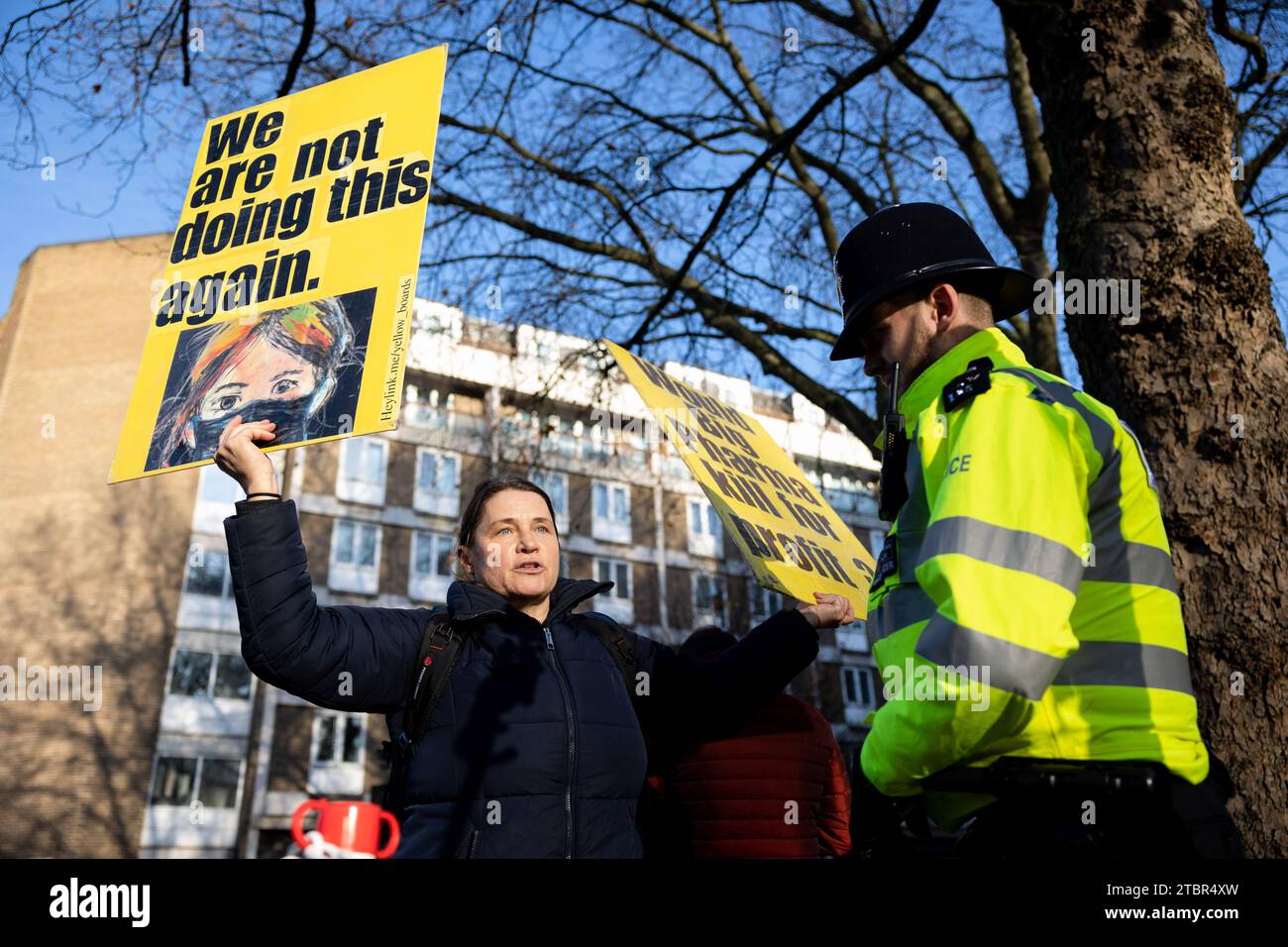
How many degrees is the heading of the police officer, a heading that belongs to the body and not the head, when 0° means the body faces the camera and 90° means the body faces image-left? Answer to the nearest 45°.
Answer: approximately 90°

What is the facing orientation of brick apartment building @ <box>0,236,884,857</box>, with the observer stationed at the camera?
facing the viewer and to the right of the viewer

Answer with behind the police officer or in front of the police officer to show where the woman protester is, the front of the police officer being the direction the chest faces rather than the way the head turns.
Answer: in front

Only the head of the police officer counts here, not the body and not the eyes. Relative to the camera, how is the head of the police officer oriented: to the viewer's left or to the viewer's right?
to the viewer's left

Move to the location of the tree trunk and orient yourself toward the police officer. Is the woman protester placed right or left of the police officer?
right

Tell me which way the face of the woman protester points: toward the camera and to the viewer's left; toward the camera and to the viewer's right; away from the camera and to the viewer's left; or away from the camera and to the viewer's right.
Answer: toward the camera and to the viewer's right

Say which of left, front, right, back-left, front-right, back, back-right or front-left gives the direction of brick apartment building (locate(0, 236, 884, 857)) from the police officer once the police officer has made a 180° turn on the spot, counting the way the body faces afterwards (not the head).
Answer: back-left
